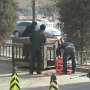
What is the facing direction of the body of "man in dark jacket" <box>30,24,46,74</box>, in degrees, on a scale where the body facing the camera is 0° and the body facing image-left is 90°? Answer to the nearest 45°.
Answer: approximately 225°
